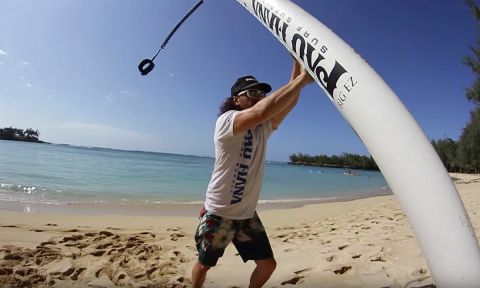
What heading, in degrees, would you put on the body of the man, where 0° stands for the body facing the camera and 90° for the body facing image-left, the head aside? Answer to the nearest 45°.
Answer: approximately 315°
